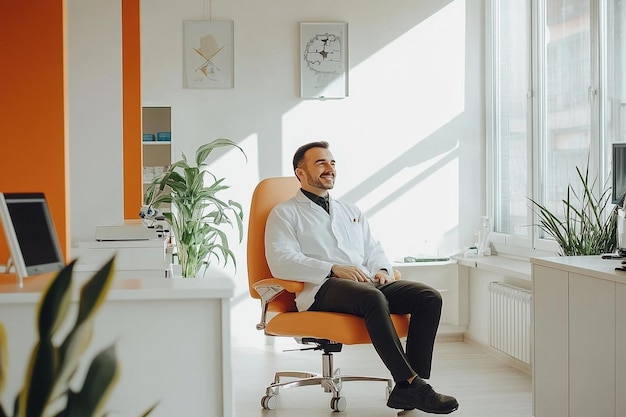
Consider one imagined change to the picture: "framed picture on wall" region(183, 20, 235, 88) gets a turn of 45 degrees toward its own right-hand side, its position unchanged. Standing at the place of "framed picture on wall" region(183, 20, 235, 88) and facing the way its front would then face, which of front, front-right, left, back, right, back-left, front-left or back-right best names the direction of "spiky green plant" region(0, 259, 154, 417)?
front-left

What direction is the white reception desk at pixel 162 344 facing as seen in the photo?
toward the camera

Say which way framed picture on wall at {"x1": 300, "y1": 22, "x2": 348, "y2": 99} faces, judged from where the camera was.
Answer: facing the viewer

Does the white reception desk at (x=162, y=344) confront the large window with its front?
no

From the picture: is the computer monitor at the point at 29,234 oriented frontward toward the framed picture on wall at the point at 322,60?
no

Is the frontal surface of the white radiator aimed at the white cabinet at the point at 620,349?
no

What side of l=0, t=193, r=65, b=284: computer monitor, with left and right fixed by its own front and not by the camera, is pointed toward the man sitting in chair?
left

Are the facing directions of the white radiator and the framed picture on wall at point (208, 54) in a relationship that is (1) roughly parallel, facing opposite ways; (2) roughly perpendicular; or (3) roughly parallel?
roughly perpendicular

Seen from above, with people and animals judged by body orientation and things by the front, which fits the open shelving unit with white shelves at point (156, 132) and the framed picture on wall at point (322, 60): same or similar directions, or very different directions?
same or similar directions

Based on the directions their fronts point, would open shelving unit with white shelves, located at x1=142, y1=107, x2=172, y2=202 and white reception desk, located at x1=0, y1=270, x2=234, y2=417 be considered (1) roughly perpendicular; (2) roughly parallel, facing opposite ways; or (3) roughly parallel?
roughly parallel

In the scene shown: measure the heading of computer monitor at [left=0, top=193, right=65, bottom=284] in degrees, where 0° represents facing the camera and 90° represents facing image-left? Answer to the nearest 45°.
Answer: approximately 315°

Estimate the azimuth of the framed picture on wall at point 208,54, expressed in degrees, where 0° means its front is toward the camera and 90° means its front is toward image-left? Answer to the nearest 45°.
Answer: approximately 0°

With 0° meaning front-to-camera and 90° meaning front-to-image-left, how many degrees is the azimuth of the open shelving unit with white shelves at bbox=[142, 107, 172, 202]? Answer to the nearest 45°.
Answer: approximately 0°

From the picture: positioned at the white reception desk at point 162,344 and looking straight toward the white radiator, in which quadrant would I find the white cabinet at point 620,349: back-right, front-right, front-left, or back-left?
front-right

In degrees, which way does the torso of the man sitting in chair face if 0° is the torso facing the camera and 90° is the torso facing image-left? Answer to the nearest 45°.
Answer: approximately 315°

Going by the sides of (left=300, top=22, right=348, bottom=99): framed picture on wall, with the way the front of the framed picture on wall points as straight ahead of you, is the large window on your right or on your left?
on your left
